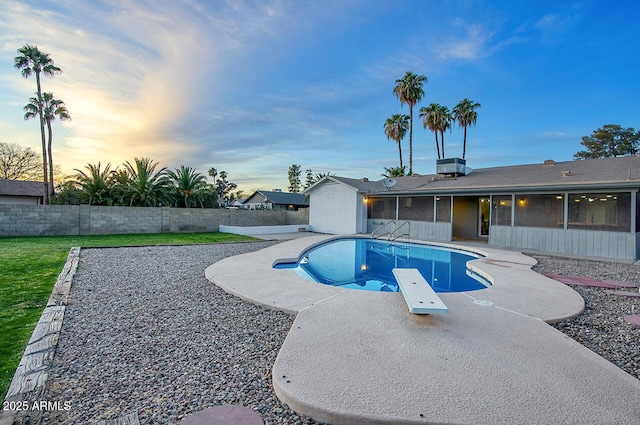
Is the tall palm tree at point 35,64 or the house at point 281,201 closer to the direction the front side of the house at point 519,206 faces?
the tall palm tree

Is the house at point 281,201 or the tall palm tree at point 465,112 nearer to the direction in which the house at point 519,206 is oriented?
the house

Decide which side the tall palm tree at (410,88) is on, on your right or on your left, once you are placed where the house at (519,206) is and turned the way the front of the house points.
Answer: on your right

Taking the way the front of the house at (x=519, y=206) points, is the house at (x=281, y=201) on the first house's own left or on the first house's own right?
on the first house's own right

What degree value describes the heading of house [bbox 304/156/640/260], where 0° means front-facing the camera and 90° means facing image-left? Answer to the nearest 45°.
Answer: approximately 45°

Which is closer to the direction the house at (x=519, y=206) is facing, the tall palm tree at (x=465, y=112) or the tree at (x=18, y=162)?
the tree

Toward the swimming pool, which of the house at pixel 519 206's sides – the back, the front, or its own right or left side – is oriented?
front

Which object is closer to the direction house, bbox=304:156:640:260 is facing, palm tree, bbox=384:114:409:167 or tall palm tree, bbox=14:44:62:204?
the tall palm tree

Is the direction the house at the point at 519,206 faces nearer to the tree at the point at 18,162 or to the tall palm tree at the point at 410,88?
the tree

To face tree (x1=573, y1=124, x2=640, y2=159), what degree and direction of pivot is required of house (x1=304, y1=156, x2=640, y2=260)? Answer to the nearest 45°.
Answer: approximately 180°

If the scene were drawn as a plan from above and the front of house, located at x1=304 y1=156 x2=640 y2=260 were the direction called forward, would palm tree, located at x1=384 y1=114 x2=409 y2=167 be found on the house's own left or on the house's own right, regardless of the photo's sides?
on the house's own right

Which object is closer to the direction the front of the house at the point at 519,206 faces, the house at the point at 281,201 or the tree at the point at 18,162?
the tree

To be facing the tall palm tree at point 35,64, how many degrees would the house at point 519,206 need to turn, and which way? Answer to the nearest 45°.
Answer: approximately 45° to its right

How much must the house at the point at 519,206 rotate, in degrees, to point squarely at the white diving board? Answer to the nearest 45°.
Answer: approximately 45° to its left

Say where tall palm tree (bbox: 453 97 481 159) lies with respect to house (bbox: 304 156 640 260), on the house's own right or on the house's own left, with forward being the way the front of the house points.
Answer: on the house's own right
